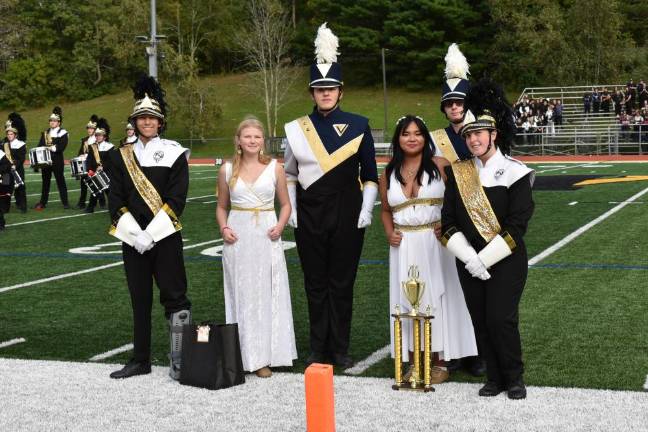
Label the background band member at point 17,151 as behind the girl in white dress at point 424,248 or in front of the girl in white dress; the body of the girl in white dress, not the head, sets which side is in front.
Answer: behind

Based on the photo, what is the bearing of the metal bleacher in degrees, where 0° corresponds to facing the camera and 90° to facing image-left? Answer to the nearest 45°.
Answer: approximately 0°

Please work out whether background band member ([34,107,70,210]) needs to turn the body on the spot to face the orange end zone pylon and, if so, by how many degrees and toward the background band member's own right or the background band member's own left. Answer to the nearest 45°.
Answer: approximately 45° to the background band member's own left

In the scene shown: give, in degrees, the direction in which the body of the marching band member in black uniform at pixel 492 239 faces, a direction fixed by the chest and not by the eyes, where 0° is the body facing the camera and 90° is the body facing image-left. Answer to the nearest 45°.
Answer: approximately 45°

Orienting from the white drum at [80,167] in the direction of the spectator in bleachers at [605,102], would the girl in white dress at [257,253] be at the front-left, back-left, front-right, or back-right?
back-right

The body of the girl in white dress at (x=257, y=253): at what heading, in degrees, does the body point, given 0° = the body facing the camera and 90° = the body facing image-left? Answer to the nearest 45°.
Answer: approximately 0°

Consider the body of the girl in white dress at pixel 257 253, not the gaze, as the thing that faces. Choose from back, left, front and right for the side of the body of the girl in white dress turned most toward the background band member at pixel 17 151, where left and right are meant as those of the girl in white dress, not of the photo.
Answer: back
